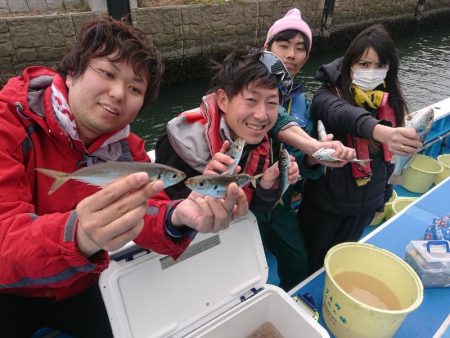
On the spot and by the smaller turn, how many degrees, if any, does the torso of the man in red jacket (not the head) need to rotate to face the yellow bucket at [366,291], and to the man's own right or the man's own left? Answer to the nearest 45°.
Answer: approximately 45° to the man's own left

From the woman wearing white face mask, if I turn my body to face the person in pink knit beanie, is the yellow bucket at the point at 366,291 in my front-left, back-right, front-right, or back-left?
back-left

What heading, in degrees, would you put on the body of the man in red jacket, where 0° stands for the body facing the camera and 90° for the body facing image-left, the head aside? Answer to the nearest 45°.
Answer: approximately 315°

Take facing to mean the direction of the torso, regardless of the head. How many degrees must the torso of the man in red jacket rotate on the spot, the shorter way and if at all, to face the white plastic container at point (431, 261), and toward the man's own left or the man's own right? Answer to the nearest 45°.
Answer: approximately 45° to the man's own left

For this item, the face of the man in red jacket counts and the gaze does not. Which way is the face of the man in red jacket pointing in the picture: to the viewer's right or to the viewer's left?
to the viewer's right
